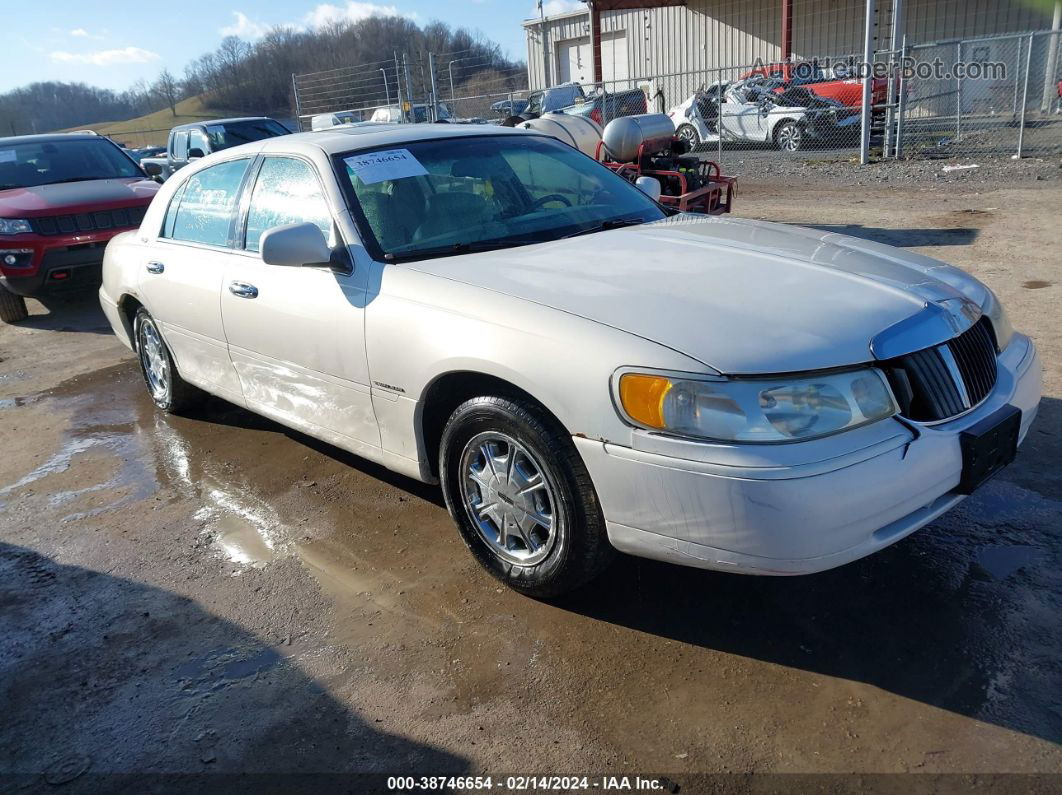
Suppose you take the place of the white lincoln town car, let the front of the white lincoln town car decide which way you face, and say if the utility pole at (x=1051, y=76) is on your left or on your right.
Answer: on your left

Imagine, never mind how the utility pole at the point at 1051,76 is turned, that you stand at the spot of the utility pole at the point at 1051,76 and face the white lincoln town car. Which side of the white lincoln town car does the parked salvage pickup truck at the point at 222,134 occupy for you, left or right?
right

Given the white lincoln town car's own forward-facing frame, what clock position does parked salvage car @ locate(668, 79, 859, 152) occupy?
The parked salvage car is roughly at 8 o'clock from the white lincoln town car.

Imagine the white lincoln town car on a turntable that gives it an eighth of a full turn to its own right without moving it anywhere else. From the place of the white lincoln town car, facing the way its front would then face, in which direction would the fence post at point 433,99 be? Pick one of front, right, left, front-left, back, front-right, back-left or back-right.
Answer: back

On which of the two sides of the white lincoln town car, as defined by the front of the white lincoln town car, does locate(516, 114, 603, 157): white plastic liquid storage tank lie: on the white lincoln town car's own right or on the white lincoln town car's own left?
on the white lincoln town car's own left
